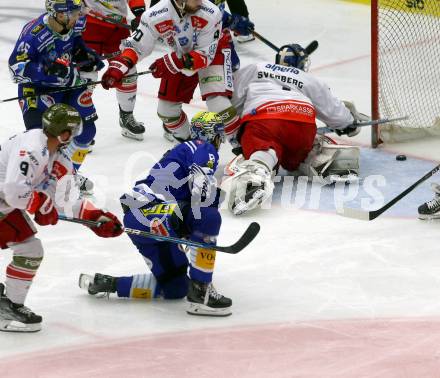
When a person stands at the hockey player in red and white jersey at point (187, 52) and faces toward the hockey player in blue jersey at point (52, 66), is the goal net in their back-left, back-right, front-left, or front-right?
back-left

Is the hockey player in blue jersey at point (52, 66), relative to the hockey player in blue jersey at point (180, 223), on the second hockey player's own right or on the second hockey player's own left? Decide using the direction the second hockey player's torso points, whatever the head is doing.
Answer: on the second hockey player's own left

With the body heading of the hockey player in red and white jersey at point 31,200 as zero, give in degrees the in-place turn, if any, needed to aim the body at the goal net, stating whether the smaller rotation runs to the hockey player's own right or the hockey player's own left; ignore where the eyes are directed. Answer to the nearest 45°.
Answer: approximately 45° to the hockey player's own left

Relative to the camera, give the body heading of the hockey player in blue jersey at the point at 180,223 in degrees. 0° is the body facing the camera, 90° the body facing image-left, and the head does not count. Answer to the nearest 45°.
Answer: approximately 270°

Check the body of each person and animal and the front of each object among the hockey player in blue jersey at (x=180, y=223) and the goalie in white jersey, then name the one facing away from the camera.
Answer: the goalie in white jersey

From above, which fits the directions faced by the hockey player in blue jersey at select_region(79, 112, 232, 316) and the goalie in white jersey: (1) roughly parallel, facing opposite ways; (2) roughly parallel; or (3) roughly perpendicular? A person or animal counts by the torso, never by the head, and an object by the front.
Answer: roughly perpendicular

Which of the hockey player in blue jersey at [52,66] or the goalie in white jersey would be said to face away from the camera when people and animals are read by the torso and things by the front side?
the goalie in white jersey

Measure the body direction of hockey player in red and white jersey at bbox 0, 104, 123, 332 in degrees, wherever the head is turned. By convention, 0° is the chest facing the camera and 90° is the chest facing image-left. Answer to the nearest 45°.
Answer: approximately 270°
